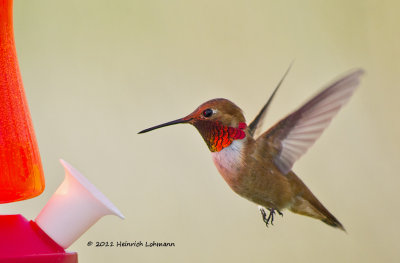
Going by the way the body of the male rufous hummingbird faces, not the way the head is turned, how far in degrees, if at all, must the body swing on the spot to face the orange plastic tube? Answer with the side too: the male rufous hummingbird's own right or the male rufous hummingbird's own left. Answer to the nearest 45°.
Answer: approximately 45° to the male rufous hummingbird's own left

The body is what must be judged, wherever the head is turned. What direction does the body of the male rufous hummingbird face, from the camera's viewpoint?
to the viewer's left
